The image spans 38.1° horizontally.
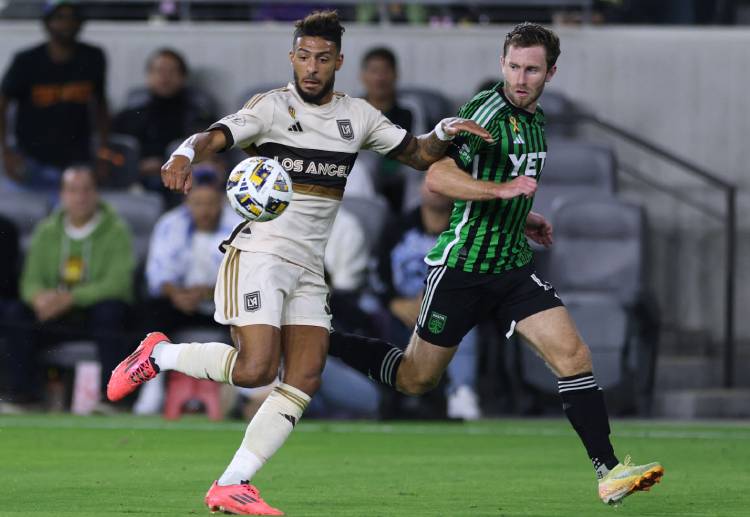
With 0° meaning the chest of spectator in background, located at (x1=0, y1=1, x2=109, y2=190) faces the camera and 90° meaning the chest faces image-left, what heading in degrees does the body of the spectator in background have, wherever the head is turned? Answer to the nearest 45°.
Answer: approximately 0°

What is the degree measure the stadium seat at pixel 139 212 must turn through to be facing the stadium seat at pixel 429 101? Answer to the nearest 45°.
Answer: approximately 90° to its left
